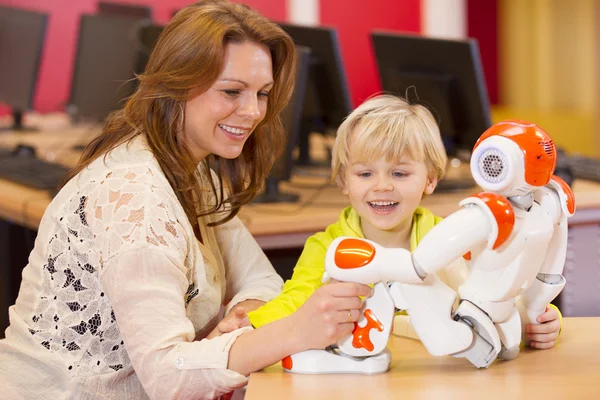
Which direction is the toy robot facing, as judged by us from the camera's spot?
facing away from the viewer and to the left of the viewer

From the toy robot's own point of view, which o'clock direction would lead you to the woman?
The woman is roughly at 11 o'clock from the toy robot.

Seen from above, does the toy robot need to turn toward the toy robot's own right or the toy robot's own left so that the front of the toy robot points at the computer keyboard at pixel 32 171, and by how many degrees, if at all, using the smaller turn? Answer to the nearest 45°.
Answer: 0° — it already faces it

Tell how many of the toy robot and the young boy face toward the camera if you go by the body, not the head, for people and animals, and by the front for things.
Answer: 1

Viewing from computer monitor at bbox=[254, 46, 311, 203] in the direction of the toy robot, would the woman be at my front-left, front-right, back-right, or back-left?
front-right

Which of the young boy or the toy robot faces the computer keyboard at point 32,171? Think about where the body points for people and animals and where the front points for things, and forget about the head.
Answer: the toy robot

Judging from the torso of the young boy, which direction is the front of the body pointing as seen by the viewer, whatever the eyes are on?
toward the camera

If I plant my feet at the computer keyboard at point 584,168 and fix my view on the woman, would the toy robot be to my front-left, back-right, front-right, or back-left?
front-left

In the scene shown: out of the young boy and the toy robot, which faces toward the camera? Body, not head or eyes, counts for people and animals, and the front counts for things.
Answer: the young boy

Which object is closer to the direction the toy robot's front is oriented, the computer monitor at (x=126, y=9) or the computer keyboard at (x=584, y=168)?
the computer monitor

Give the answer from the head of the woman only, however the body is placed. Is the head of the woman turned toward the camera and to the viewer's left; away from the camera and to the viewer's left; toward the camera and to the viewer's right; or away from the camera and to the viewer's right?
toward the camera and to the viewer's right

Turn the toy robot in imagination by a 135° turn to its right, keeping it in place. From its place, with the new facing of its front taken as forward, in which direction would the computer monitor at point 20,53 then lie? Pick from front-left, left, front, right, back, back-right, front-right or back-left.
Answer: back-left

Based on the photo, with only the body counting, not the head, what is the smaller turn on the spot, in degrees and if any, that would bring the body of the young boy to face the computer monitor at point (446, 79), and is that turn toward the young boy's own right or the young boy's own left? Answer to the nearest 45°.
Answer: approximately 180°
